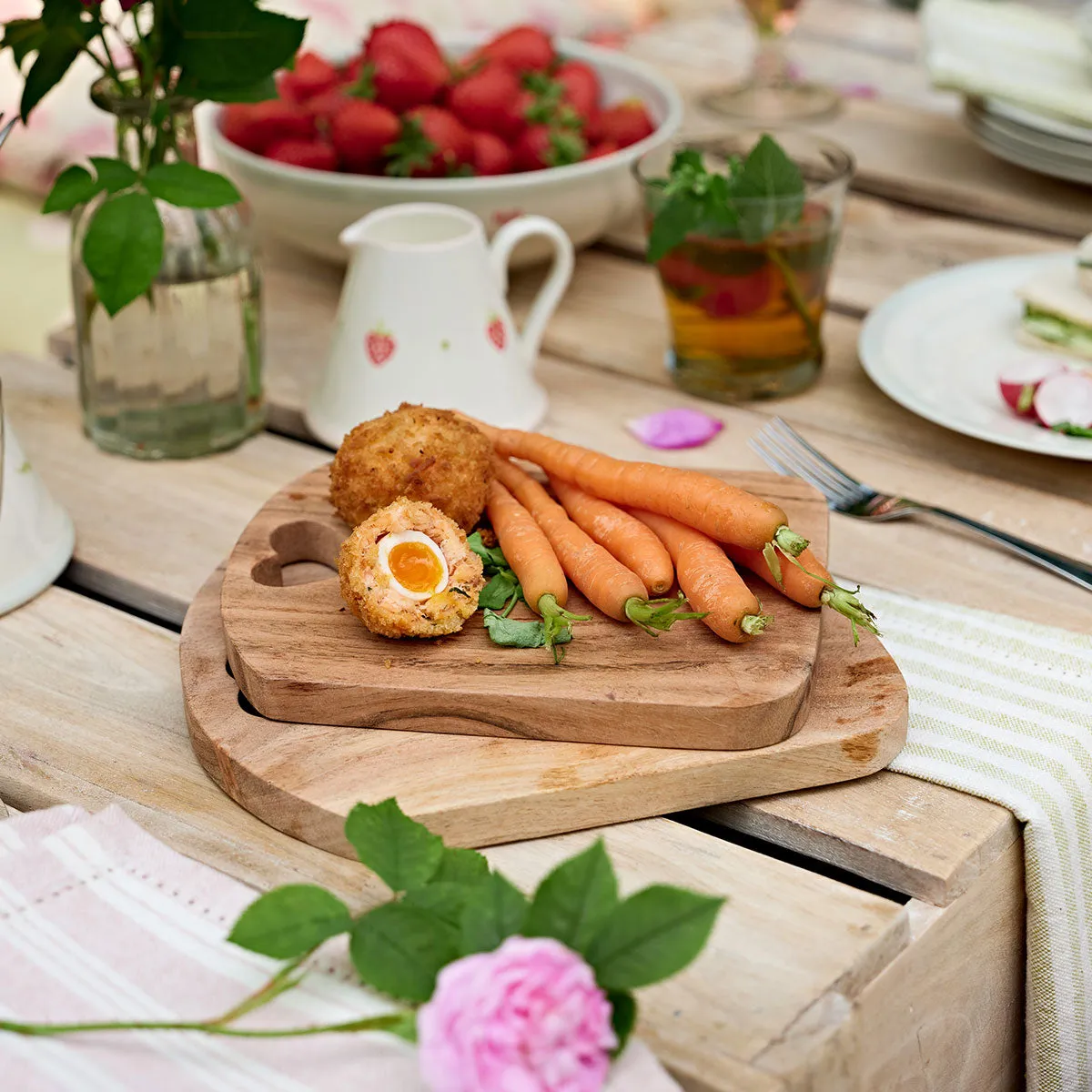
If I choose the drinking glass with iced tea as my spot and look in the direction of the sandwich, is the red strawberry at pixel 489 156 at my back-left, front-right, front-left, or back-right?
back-left

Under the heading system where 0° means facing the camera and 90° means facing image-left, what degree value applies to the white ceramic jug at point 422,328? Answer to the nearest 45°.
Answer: approximately 90°

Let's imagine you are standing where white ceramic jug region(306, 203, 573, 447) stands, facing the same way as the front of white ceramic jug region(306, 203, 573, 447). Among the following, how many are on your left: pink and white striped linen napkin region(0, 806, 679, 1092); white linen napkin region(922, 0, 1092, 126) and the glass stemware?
1
